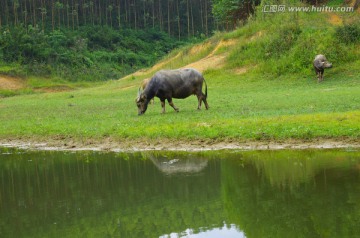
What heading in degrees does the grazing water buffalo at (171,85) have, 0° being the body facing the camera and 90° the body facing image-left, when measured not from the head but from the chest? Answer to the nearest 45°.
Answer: approximately 90°

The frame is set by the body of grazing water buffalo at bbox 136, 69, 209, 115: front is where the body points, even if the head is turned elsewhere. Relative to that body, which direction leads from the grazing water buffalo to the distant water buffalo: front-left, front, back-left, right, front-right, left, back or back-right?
back-right
